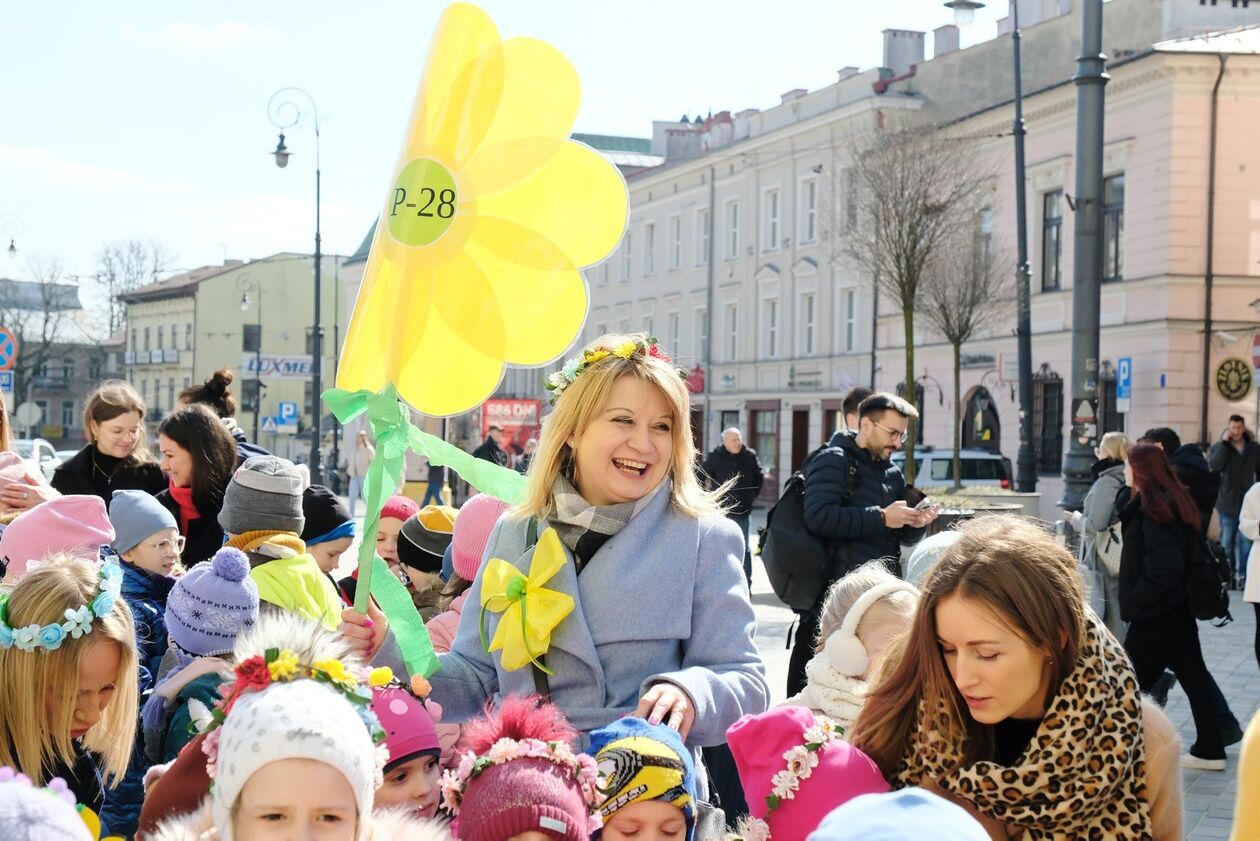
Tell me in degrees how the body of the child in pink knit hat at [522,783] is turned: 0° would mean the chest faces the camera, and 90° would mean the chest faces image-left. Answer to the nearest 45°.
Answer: approximately 0°
